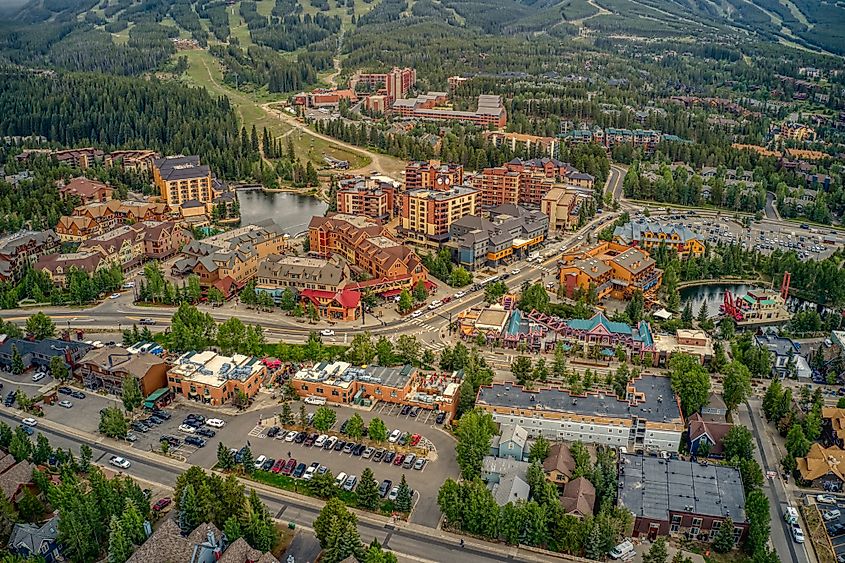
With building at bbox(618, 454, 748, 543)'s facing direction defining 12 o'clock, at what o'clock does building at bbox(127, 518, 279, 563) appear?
building at bbox(127, 518, 279, 563) is roughly at 2 o'clock from building at bbox(618, 454, 748, 543).

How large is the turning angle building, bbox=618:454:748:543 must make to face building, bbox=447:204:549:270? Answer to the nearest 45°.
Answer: approximately 135° to its right

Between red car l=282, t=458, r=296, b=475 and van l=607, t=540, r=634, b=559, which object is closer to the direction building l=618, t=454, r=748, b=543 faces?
the van

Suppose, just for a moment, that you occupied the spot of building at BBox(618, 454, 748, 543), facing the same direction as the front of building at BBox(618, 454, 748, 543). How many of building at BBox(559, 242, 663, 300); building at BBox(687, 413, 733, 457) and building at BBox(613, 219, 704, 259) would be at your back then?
3

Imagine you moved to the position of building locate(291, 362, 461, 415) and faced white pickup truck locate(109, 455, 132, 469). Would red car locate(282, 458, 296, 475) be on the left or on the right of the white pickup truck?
left

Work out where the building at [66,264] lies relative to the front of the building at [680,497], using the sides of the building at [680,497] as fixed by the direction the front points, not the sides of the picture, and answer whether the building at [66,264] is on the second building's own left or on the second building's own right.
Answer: on the second building's own right

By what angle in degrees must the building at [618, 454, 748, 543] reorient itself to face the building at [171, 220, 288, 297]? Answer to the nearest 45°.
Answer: approximately 135° to its right

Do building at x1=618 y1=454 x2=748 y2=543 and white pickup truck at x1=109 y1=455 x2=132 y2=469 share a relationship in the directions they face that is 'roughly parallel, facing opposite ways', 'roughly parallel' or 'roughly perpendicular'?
roughly perpendicular

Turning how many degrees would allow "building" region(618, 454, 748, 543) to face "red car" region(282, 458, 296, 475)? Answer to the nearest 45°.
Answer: approximately 90° to its right
